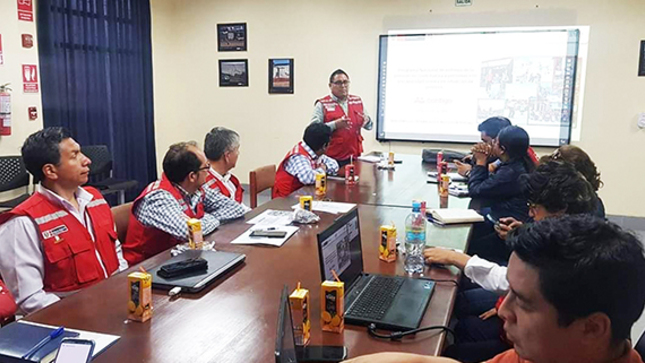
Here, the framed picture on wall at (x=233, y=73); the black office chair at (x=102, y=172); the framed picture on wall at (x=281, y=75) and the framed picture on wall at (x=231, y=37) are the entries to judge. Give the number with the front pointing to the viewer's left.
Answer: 0

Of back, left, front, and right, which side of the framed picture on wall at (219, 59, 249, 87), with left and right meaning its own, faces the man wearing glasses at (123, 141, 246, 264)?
front

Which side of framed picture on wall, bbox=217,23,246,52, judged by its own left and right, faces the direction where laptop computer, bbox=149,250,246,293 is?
front

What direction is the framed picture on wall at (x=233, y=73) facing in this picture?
toward the camera

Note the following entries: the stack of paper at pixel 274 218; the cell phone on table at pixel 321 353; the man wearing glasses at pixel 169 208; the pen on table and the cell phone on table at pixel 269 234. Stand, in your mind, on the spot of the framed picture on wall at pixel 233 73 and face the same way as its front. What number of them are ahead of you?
5

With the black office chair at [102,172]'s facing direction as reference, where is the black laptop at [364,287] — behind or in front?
in front

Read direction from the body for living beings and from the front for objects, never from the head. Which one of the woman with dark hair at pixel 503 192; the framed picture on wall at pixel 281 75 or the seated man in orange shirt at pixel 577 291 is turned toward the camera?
the framed picture on wall

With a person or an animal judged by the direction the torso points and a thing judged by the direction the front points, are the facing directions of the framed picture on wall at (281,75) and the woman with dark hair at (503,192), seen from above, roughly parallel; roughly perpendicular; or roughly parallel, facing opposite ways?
roughly perpendicular

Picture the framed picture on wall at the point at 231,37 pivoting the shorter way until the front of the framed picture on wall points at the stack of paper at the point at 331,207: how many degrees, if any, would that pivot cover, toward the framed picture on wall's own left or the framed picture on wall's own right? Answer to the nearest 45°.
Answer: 0° — it already faces it

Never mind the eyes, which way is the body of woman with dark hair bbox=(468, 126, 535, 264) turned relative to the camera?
to the viewer's left

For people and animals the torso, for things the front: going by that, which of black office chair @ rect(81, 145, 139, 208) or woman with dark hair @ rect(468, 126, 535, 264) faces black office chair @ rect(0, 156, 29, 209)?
the woman with dark hair

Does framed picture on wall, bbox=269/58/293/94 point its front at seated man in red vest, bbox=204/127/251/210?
yes

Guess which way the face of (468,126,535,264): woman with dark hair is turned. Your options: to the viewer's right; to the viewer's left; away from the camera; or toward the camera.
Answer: to the viewer's left

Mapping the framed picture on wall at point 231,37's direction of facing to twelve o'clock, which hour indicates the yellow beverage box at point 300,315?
The yellow beverage box is roughly at 12 o'clock from the framed picture on wall.

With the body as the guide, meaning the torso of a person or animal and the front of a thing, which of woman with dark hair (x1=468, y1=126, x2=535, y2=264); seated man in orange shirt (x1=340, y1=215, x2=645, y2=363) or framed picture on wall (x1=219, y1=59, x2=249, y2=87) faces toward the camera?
the framed picture on wall

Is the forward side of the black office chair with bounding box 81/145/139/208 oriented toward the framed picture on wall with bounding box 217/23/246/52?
no

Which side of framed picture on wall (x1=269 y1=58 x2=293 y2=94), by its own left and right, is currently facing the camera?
front

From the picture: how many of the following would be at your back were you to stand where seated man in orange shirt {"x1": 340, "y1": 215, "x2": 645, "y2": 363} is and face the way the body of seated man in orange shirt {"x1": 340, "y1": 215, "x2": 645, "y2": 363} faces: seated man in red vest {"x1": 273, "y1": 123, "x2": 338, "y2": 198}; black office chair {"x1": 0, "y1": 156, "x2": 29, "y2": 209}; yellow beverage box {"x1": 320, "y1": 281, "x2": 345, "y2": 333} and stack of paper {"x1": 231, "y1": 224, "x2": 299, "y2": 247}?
0

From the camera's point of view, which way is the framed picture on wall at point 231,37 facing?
toward the camera

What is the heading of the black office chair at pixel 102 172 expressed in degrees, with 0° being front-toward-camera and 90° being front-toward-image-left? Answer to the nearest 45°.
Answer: approximately 315°

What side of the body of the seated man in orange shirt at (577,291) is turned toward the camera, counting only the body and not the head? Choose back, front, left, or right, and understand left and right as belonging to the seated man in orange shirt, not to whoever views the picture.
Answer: left

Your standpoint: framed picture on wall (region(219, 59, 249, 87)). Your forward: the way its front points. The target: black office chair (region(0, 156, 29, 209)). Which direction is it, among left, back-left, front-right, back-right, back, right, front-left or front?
front-right
